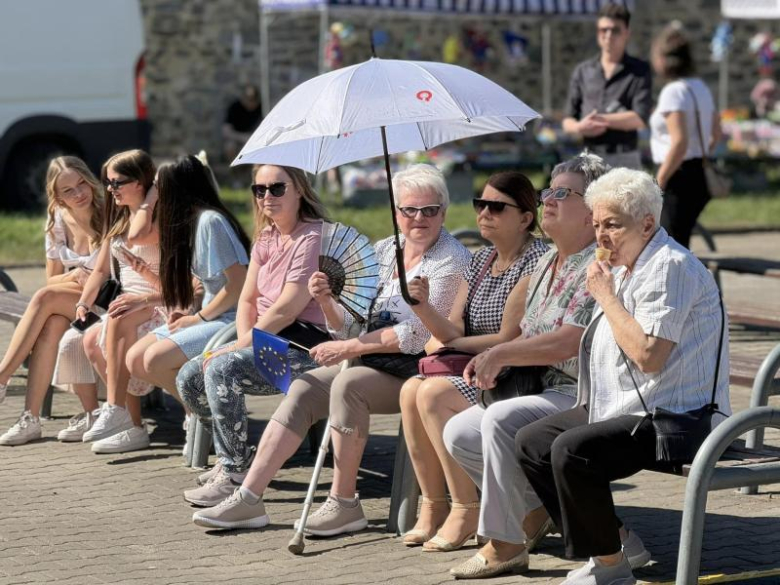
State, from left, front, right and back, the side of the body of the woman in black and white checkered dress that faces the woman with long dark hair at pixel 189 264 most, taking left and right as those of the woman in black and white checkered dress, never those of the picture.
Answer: right

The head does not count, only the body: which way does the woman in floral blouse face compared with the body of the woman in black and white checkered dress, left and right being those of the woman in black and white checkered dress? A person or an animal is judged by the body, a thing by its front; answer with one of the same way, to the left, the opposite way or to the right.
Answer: the same way

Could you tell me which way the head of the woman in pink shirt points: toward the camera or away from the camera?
toward the camera

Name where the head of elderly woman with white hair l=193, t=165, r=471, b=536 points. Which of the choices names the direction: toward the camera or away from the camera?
toward the camera

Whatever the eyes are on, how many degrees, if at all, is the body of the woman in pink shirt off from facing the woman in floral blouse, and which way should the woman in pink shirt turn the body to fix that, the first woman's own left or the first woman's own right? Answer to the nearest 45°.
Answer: approximately 90° to the first woman's own left

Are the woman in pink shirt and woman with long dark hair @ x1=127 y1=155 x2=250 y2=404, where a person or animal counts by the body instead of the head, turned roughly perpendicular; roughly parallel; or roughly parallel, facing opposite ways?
roughly parallel

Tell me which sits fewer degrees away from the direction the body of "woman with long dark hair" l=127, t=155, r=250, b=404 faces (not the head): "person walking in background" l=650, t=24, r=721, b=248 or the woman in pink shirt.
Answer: the woman in pink shirt

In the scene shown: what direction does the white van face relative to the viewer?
to the viewer's left

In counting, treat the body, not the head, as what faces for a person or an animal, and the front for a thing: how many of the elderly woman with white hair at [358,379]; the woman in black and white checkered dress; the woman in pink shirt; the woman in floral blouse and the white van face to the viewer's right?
0

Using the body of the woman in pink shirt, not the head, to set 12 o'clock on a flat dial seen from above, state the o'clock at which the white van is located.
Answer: The white van is roughly at 4 o'clock from the woman in pink shirt.

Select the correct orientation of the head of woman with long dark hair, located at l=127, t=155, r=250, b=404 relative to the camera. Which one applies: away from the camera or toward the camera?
away from the camera

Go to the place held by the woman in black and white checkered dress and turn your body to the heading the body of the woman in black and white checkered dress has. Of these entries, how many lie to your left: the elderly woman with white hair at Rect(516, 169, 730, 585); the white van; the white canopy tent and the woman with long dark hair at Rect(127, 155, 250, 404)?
1

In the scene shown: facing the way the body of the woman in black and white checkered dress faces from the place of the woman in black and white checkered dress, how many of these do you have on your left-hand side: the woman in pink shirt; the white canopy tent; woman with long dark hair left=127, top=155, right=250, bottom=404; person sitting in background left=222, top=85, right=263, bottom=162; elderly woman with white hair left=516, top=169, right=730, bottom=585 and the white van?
1

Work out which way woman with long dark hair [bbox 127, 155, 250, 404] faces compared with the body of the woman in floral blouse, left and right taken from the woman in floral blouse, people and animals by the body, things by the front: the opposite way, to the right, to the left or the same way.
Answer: the same way
